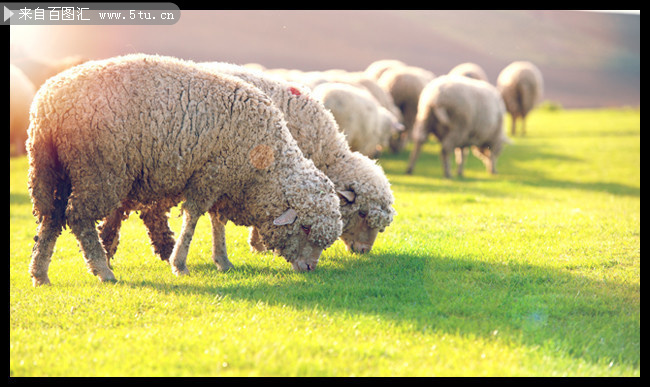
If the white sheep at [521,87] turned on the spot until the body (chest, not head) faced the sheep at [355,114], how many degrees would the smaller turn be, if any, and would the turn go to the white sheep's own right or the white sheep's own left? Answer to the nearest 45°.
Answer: approximately 180°

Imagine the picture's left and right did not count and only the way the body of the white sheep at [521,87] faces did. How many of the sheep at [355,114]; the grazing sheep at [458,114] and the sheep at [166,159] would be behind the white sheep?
3

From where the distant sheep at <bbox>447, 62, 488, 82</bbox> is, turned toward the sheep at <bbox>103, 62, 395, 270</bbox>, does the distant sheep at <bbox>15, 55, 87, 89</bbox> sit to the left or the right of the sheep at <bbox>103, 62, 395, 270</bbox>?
right

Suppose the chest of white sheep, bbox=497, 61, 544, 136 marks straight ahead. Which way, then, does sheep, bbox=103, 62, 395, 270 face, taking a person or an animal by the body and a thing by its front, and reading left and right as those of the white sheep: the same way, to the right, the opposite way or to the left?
to the right

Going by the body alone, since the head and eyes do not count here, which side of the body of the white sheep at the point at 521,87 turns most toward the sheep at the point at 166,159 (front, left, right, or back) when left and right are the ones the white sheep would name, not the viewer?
back

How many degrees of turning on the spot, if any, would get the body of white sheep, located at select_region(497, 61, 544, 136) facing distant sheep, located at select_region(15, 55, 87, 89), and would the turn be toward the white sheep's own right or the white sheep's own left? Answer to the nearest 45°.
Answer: approximately 135° to the white sheep's own left

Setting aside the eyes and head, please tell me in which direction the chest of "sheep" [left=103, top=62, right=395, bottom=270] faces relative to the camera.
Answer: to the viewer's right

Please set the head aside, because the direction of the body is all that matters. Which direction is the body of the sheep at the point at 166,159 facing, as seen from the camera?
to the viewer's right

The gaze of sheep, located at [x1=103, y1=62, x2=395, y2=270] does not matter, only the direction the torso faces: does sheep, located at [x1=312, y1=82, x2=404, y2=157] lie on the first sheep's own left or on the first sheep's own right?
on the first sheep's own left

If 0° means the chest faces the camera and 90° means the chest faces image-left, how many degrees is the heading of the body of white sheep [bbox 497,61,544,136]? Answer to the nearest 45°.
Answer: approximately 180°
